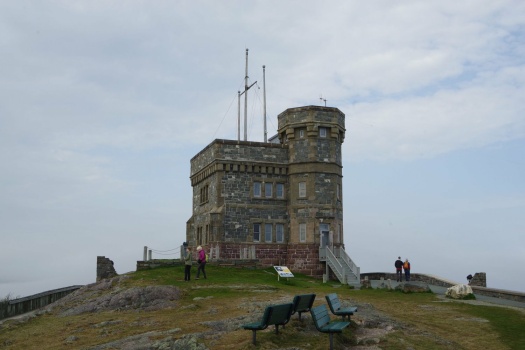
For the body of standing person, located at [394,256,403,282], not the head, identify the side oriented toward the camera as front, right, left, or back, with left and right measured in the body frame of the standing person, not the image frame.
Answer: back

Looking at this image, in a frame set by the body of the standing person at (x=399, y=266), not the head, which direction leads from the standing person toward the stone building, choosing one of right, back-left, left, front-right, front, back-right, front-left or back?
left

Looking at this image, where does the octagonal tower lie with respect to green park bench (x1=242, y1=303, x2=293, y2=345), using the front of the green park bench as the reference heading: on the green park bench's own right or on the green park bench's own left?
on the green park bench's own right

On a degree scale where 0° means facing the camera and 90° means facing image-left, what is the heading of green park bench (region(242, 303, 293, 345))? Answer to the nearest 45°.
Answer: approximately 135°

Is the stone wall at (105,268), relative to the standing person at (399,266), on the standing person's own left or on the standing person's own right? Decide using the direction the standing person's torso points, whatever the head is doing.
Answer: on the standing person's own left

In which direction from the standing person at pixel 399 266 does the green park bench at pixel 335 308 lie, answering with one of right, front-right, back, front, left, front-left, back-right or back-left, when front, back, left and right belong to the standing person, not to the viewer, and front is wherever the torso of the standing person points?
back

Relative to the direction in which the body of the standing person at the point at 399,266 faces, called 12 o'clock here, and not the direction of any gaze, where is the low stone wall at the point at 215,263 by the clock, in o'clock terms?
The low stone wall is roughly at 8 o'clock from the standing person.

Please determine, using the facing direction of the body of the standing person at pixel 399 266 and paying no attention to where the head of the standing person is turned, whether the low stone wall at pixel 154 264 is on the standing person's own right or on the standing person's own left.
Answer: on the standing person's own left

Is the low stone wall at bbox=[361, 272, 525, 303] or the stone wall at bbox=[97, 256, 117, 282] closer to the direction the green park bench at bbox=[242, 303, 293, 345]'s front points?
the stone wall

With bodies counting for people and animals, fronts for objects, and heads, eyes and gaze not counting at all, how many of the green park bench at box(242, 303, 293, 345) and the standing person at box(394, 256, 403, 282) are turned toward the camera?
0

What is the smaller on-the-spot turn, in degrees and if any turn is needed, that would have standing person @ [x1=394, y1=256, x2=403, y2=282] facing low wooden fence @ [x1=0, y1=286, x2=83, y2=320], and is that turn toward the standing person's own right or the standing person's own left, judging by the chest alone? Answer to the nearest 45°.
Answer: approximately 135° to the standing person's own left

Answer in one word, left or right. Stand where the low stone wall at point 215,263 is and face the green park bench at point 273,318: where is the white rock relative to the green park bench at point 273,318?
left
